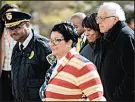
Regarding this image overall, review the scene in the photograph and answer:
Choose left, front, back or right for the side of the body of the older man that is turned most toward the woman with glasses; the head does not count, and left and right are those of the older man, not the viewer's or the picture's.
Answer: front

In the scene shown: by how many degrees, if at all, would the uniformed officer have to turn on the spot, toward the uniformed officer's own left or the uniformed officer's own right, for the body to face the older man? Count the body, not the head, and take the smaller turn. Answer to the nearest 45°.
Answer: approximately 90° to the uniformed officer's own left

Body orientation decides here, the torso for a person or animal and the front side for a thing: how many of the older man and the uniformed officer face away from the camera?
0

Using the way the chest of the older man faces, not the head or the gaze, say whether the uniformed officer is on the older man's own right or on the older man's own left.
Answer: on the older man's own right

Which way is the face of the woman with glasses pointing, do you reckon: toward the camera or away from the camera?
toward the camera

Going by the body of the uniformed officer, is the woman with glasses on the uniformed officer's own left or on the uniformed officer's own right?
on the uniformed officer's own left

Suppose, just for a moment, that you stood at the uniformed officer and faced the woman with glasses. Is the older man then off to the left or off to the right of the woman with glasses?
left

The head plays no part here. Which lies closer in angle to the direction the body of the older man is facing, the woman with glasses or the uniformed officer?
the woman with glasses

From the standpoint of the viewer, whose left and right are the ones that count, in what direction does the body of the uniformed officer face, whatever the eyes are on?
facing the viewer and to the left of the viewer

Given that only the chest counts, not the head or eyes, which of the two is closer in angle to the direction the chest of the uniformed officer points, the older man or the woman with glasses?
the woman with glasses

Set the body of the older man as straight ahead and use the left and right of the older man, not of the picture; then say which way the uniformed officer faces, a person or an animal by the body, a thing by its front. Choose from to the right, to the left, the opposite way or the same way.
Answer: the same way
